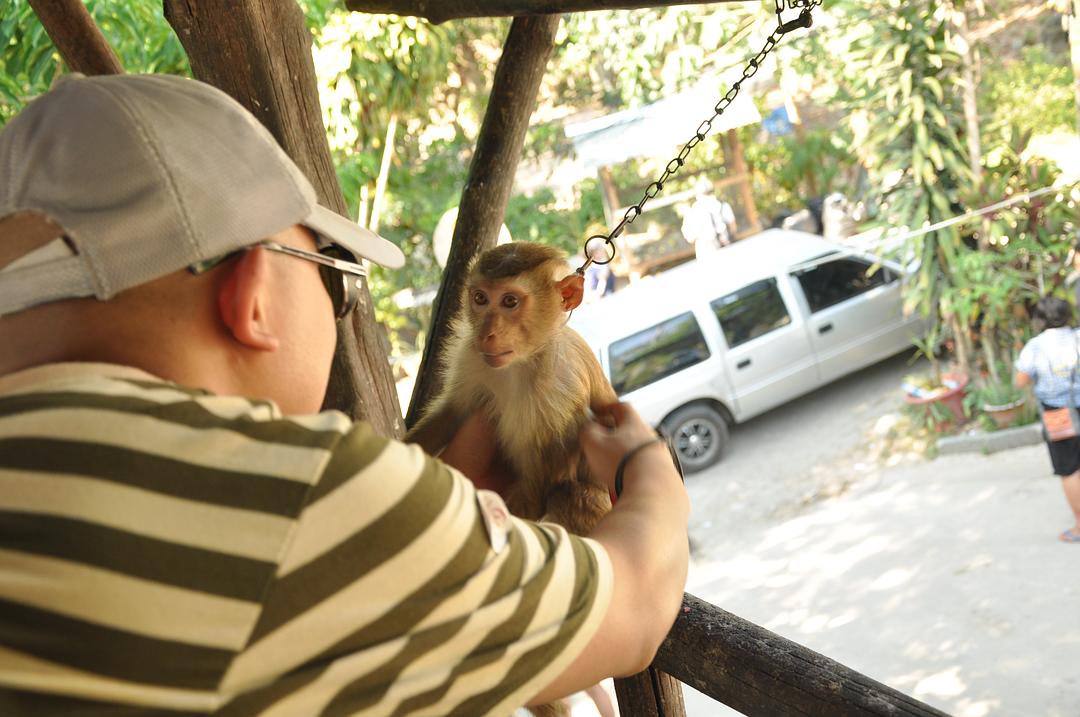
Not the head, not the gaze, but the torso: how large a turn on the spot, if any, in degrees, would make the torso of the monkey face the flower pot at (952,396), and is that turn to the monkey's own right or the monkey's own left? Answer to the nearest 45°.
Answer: approximately 180°

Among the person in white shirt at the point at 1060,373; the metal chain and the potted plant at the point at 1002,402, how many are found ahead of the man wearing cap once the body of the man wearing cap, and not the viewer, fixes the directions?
3

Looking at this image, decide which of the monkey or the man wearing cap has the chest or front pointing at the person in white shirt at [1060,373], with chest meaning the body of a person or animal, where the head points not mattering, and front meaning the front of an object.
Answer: the man wearing cap

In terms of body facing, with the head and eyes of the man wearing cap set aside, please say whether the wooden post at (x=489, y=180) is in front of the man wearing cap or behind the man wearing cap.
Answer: in front

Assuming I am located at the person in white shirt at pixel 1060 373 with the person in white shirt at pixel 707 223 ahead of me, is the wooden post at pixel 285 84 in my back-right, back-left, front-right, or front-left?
back-left

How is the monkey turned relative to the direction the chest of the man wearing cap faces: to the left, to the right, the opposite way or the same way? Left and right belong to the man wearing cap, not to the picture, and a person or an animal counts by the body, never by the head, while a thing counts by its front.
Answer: the opposite way

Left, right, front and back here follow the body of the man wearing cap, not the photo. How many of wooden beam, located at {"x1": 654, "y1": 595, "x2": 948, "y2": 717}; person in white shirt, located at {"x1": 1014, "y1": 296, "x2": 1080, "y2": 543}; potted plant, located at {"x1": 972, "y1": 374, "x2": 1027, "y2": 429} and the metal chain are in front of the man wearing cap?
4

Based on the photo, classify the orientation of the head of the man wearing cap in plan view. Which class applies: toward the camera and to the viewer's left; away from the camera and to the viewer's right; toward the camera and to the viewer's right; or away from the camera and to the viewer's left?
away from the camera and to the viewer's right

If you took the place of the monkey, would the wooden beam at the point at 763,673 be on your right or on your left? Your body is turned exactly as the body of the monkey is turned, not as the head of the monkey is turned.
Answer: on your left

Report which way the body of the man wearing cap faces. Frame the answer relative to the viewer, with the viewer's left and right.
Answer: facing away from the viewer and to the right of the viewer
